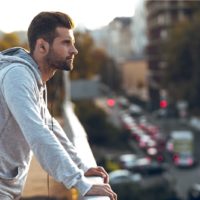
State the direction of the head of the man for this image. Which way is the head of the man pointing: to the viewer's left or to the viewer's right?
to the viewer's right

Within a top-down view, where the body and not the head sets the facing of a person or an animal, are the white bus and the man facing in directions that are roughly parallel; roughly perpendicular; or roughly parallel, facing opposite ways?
roughly perpendicular

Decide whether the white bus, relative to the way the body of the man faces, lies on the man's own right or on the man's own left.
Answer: on the man's own left

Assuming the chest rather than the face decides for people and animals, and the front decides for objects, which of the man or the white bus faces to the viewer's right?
the man

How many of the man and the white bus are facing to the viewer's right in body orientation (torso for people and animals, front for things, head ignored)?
1

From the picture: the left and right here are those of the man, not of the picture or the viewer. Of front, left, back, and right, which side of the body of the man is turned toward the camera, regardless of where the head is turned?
right
